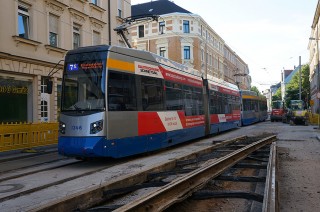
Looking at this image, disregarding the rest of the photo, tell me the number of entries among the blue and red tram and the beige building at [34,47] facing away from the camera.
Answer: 0

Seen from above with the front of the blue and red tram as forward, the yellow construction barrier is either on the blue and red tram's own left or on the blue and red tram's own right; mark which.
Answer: on the blue and red tram's own right

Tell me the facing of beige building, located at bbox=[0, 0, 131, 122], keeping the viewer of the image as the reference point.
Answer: facing the viewer and to the right of the viewer

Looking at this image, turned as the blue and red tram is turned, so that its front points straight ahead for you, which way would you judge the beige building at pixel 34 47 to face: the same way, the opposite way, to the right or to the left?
to the left

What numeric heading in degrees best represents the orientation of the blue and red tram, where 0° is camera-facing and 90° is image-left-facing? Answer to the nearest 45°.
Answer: approximately 45°

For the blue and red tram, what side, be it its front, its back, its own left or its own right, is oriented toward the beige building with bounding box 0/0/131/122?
right
